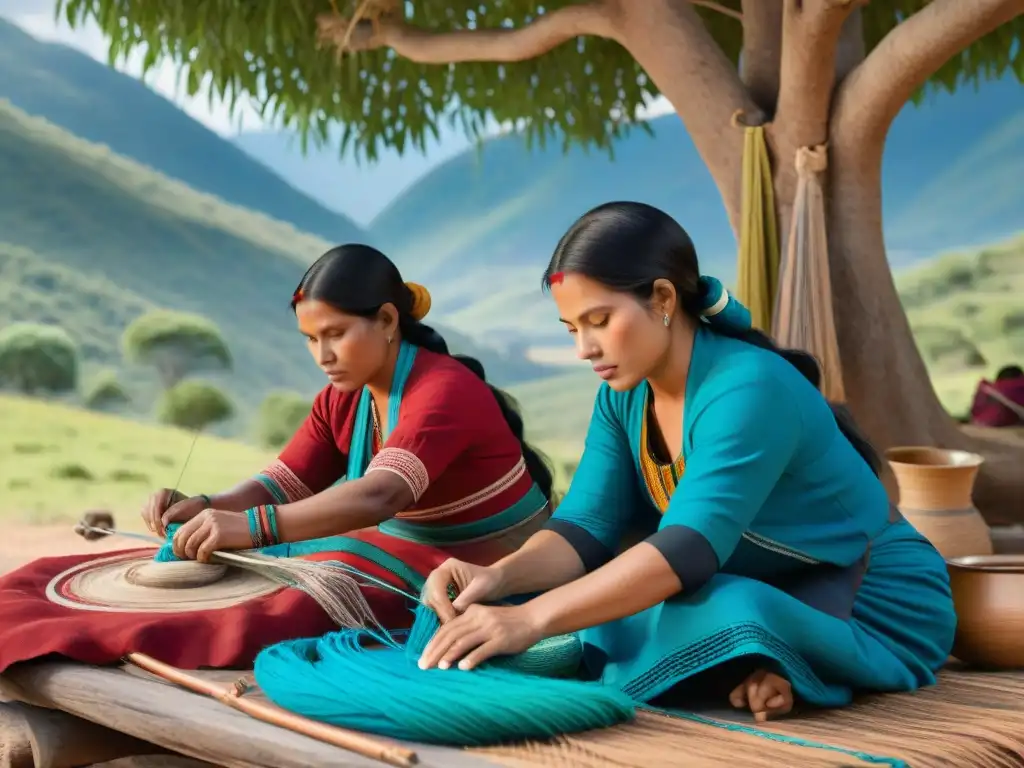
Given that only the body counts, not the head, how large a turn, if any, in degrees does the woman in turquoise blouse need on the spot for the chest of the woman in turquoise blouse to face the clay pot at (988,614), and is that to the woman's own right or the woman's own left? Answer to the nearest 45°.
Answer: approximately 180°

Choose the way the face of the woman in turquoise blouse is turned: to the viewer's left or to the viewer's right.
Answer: to the viewer's left

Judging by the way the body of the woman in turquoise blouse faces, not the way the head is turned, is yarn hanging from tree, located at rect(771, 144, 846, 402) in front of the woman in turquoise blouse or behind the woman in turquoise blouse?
behind

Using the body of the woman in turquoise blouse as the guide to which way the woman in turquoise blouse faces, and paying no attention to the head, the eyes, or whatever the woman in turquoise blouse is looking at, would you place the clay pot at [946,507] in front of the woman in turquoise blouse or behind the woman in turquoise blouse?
behind

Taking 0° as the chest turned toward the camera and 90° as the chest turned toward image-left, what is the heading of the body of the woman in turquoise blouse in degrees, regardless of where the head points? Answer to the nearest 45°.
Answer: approximately 45°

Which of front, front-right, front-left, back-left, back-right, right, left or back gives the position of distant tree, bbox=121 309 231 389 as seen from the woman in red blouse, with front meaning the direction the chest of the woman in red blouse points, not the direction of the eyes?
back-right

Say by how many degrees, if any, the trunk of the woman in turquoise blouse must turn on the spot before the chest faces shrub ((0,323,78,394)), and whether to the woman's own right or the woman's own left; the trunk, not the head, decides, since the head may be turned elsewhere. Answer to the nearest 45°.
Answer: approximately 90° to the woman's own right

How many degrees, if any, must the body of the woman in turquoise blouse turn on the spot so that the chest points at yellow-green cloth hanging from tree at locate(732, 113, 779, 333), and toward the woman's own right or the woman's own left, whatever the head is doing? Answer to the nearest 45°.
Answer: approximately 135° to the woman's own right
